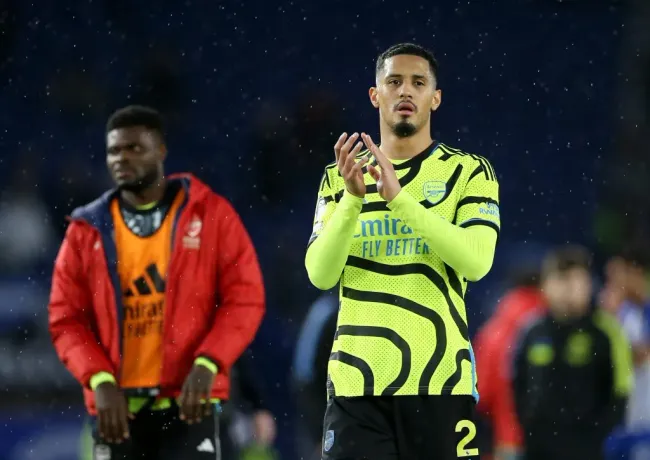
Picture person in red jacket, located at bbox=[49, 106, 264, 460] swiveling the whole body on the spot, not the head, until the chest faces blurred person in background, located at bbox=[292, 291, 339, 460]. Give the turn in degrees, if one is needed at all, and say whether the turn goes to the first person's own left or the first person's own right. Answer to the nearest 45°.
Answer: approximately 135° to the first person's own left

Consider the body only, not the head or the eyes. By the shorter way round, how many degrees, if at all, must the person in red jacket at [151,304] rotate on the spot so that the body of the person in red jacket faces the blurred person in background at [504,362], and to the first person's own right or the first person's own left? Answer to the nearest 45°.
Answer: approximately 135° to the first person's own left

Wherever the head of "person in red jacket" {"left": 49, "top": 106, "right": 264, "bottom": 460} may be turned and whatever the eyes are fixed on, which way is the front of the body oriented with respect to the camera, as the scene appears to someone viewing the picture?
toward the camera

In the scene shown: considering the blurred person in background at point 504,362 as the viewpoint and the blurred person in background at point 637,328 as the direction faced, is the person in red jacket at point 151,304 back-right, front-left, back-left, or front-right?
back-right

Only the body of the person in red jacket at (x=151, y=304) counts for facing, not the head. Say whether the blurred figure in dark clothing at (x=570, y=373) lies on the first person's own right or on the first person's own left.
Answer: on the first person's own left
